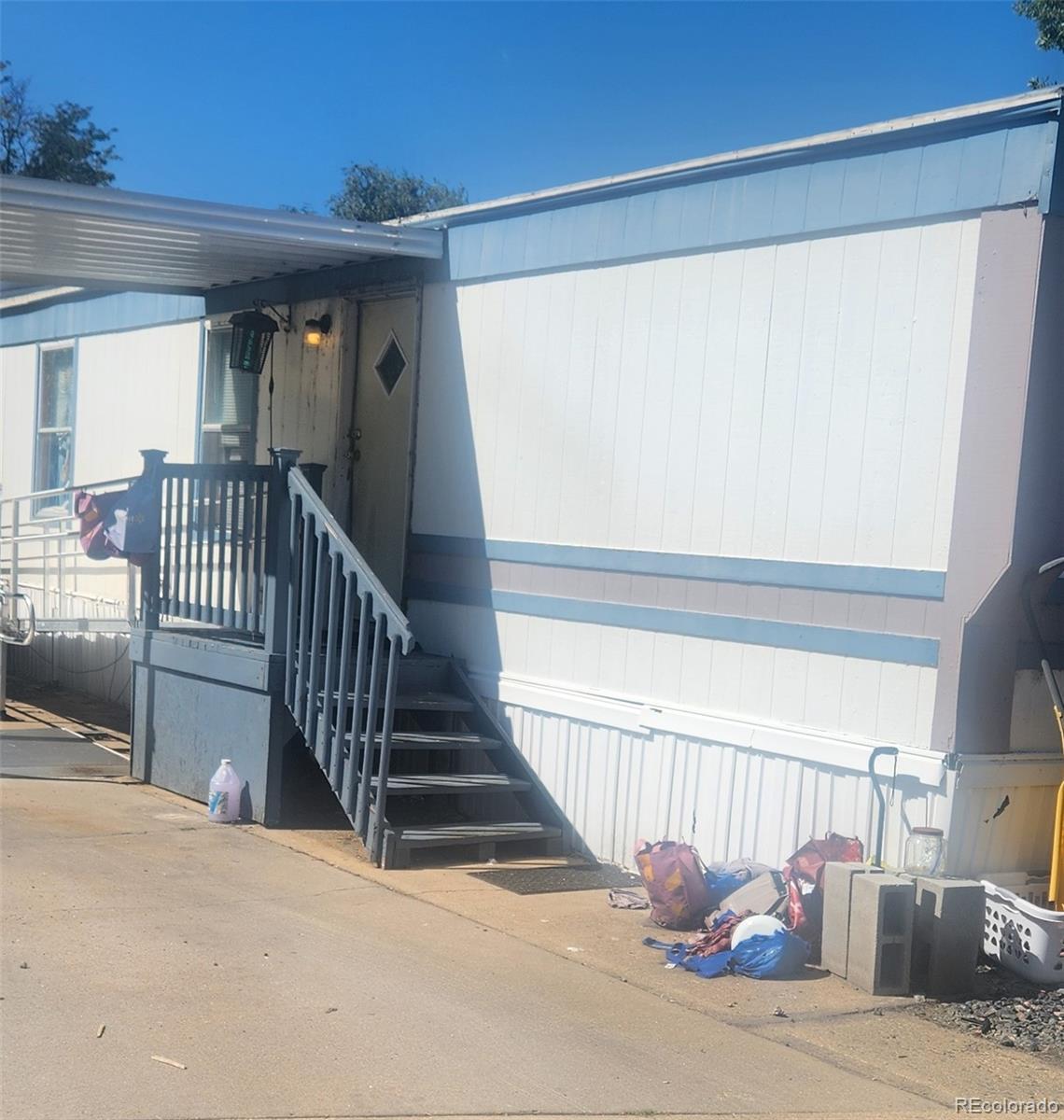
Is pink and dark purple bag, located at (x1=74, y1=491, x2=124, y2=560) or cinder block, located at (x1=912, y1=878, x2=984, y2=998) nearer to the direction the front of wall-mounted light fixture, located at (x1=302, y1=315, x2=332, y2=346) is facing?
the pink and dark purple bag

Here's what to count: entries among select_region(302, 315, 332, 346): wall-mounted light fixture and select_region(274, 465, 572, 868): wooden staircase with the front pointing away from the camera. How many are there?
0

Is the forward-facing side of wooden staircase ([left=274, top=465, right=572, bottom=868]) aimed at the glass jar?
yes

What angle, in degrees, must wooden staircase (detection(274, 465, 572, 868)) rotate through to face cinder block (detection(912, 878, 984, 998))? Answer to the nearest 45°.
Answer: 0° — it already faces it

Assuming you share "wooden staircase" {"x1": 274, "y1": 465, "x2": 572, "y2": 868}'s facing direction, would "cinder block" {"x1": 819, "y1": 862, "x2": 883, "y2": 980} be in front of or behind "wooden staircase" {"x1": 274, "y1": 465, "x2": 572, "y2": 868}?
in front

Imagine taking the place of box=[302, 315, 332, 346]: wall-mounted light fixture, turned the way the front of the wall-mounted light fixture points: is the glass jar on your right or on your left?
on your left

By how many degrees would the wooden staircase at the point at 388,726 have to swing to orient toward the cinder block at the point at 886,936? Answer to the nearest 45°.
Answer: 0° — it already faces it

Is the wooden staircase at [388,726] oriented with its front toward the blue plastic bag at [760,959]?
yes

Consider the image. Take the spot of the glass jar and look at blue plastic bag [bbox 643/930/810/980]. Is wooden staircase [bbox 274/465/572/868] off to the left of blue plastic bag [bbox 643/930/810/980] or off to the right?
right

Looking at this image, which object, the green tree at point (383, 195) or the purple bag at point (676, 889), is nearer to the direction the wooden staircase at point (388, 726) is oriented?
the purple bag

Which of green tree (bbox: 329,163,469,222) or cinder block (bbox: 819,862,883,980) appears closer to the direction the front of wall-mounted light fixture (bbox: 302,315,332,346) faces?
the cinder block

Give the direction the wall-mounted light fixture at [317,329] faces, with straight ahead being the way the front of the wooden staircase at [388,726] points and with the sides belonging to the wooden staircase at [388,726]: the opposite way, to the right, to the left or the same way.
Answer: to the right

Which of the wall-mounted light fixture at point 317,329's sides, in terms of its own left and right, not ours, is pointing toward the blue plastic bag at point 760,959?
left

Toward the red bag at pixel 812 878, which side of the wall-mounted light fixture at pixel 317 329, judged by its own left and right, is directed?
left

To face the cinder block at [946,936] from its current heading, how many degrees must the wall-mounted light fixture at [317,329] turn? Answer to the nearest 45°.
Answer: approximately 90° to its left

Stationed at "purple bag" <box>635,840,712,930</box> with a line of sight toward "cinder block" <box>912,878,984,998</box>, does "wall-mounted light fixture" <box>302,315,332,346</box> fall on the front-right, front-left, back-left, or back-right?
back-left

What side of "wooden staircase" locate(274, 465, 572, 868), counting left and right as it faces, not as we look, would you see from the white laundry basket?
front

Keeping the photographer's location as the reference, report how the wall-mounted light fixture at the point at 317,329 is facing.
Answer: facing the viewer and to the left of the viewer
